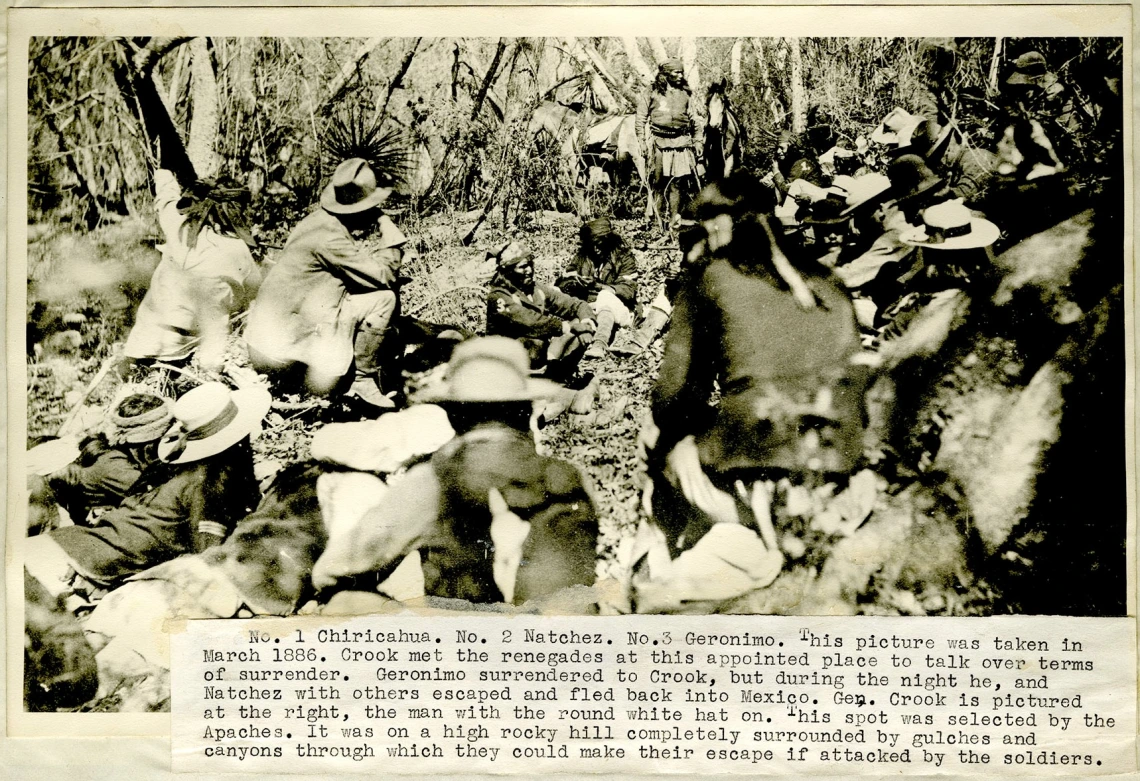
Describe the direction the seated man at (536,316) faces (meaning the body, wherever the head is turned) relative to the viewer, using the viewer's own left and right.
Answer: facing the viewer and to the right of the viewer
